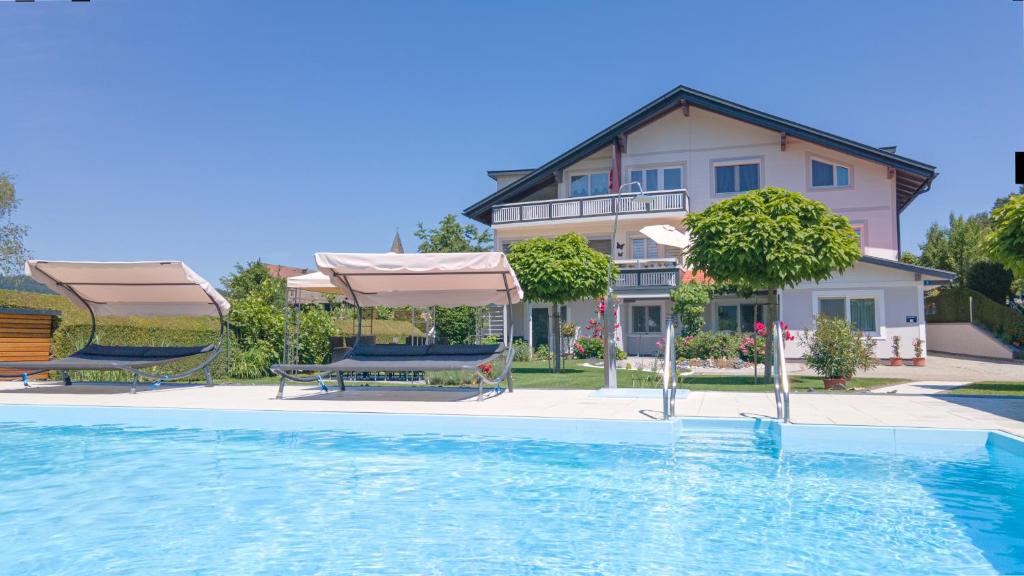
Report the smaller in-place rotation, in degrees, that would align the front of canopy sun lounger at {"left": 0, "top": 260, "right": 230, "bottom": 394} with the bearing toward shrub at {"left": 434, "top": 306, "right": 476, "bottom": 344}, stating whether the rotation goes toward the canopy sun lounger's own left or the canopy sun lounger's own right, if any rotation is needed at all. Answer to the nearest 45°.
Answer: approximately 180°

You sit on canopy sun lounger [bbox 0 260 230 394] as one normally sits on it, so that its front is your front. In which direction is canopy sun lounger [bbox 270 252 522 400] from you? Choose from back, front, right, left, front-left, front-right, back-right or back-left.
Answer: left

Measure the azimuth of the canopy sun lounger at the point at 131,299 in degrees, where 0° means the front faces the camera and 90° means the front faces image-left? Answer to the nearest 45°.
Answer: approximately 45°

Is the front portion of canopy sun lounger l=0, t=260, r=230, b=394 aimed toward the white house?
no

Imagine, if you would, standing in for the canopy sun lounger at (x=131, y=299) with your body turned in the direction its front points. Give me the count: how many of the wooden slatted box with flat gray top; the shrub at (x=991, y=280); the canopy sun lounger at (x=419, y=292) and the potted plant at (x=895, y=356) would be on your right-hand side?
1

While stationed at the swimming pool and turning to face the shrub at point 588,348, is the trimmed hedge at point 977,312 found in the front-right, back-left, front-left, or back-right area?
front-right

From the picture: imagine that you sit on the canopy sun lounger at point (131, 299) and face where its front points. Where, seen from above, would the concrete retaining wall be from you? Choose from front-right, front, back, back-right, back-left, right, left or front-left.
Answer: back-left

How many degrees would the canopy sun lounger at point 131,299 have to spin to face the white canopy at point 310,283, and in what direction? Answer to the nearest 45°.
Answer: approximately 135° to its left
